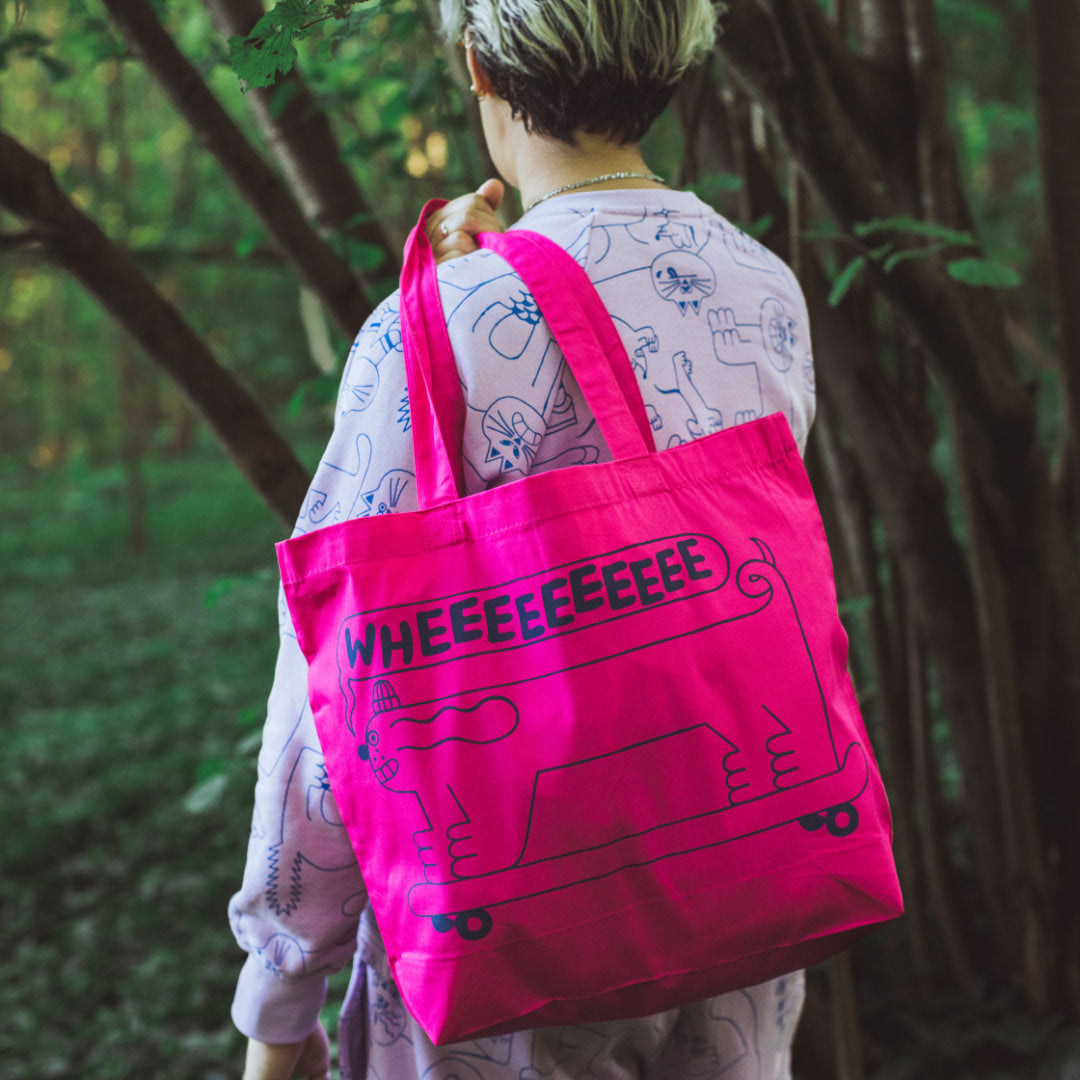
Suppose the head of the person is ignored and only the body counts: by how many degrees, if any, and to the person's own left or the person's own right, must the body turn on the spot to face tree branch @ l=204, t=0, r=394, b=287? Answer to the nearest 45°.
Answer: approximately 45° to the person's own right

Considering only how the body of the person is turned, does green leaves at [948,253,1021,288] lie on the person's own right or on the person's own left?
on the person's own right

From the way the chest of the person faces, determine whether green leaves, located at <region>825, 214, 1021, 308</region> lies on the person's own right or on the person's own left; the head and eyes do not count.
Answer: on the person's own right

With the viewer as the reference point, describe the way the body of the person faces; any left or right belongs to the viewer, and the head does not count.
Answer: facing away from the viewer and to the left of the viewer
